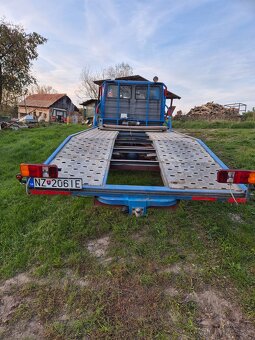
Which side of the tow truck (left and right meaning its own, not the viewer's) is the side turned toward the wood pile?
front

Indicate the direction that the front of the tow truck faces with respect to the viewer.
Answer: facing away from the viewer
